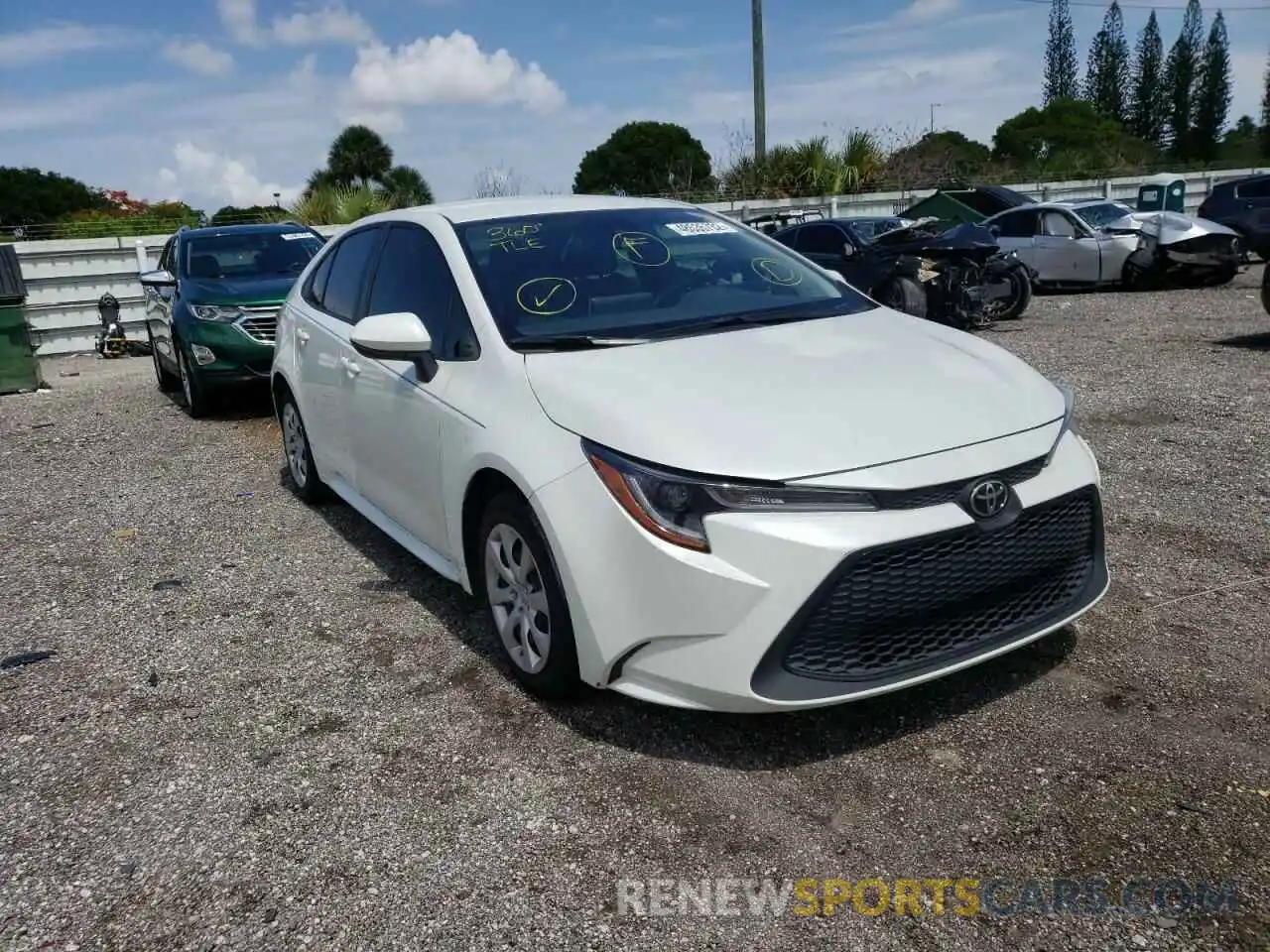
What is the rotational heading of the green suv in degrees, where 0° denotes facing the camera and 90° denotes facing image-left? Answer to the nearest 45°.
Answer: approximately 315°

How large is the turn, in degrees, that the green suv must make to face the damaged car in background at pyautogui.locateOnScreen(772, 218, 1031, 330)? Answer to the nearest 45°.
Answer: approximately 45° to its left

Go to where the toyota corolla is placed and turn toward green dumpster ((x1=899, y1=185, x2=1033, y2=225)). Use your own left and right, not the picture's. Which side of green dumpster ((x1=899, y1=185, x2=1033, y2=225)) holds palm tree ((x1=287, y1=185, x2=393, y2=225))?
left

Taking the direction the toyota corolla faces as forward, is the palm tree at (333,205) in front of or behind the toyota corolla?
behind

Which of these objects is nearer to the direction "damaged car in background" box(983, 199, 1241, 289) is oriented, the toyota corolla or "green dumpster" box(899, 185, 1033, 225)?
the toyota corolla

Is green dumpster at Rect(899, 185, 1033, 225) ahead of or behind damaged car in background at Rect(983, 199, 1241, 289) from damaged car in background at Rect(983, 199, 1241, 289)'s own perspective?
behind

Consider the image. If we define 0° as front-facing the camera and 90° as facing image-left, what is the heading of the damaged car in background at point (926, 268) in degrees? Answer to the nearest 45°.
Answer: approximately 315°

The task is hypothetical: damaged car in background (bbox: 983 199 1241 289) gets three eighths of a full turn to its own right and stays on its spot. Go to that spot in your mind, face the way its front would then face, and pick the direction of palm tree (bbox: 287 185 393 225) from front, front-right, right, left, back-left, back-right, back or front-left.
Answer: front

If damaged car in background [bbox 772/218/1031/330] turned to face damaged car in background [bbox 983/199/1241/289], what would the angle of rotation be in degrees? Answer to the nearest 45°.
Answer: approximately 90° to its left
